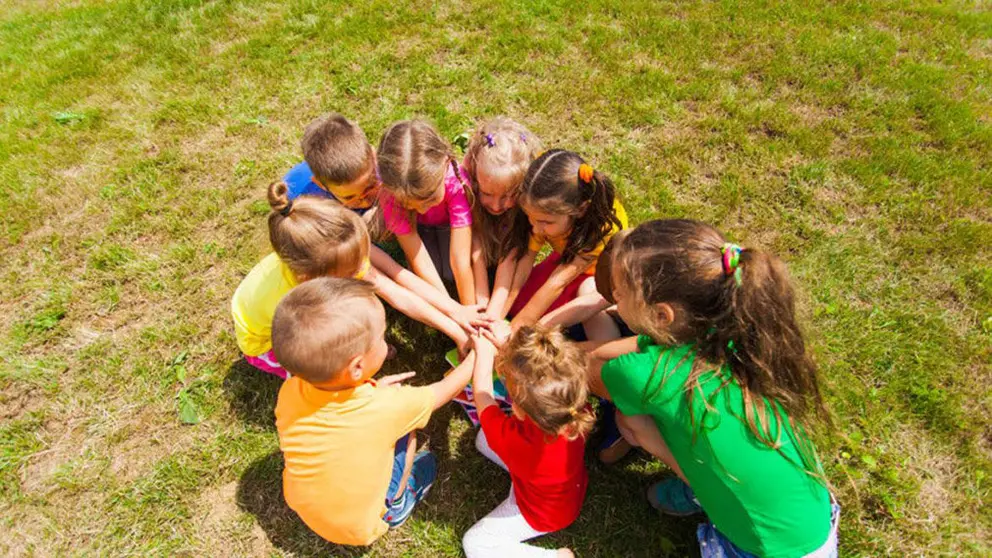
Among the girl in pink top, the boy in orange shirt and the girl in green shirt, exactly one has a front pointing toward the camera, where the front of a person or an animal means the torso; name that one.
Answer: the girl in pink top

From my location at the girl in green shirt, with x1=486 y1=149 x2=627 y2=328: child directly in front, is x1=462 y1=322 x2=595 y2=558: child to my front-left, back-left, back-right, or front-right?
front-left

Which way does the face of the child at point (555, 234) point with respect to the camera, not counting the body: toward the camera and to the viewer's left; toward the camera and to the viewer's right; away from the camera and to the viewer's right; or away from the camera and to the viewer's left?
toward the camera and to the viewer's left

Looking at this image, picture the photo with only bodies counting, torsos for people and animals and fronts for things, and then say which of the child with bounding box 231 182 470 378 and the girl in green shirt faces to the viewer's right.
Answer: the child

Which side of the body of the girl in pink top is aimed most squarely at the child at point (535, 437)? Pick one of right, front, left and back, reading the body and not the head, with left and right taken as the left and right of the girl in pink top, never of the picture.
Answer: front

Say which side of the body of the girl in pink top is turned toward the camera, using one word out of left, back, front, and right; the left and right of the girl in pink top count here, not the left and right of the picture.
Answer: front

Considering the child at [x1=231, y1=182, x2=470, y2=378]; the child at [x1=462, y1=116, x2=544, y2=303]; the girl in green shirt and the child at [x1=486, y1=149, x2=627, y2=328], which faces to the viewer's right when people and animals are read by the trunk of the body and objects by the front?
the child at [x1=231, y1=182, x2=470, y2=378]

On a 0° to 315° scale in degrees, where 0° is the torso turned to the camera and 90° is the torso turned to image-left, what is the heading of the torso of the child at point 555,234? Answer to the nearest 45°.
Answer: approximately 45°

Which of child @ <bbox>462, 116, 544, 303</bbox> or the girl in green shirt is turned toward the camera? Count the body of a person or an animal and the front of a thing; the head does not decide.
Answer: the child

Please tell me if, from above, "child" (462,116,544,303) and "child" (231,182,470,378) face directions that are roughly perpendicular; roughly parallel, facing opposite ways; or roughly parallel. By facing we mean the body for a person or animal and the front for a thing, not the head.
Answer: roughly perpendicular

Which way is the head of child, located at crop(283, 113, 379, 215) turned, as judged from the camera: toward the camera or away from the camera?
toward the camera

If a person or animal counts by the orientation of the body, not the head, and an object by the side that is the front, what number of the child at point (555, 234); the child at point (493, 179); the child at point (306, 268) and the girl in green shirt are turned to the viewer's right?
1

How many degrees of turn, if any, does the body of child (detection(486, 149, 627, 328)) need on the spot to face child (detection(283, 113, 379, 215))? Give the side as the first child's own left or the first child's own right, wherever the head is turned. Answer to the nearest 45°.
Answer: approximately 45° to the first child's own right

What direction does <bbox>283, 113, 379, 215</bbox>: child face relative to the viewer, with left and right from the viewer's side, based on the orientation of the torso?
facing the viewer and to the right of the viewer

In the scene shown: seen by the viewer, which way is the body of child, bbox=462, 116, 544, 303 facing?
toward the camera
